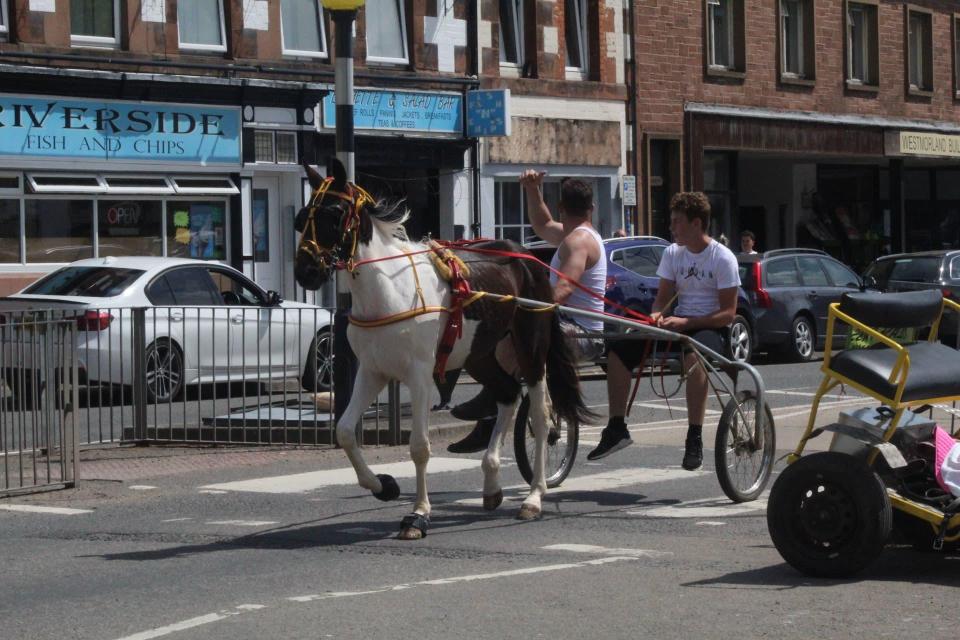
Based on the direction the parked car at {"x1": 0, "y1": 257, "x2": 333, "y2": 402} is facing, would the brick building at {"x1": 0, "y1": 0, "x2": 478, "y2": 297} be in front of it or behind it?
in front

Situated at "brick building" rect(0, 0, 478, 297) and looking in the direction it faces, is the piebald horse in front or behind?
in front

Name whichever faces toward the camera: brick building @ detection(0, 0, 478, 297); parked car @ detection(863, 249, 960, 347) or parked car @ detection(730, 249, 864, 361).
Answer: the brick building

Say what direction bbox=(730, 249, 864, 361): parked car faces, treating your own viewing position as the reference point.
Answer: facing away from the viewer and to the right of the viewer

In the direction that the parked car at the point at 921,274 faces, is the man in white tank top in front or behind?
behind

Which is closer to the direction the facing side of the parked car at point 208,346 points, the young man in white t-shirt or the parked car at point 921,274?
the parked car

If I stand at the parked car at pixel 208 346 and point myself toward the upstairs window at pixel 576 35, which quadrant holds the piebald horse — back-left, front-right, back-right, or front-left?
back-right

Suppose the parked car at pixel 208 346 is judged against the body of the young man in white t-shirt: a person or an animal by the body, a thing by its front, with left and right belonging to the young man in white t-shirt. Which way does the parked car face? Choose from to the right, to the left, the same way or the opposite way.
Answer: the opposite way

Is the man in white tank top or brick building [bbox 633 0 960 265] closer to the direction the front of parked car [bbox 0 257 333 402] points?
the brick building

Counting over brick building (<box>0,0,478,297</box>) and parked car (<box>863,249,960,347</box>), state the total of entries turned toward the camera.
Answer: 1

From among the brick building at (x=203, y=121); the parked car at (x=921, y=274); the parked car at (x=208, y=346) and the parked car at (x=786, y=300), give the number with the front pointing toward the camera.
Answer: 1

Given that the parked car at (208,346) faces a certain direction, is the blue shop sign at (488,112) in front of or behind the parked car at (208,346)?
in front

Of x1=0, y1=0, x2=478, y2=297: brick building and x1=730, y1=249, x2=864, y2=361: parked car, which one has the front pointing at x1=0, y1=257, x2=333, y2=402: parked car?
the brick building

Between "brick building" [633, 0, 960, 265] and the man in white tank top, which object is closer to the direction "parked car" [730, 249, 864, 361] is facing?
the brick building

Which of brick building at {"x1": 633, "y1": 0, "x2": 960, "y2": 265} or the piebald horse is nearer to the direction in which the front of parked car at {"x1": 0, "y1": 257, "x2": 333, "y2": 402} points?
the brick building

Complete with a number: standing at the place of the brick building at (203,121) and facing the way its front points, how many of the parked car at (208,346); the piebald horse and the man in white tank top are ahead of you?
3

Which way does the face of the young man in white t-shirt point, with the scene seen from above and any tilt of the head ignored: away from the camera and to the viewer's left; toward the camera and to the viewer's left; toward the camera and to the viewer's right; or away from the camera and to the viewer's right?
toward the camera and to the viewer's left
